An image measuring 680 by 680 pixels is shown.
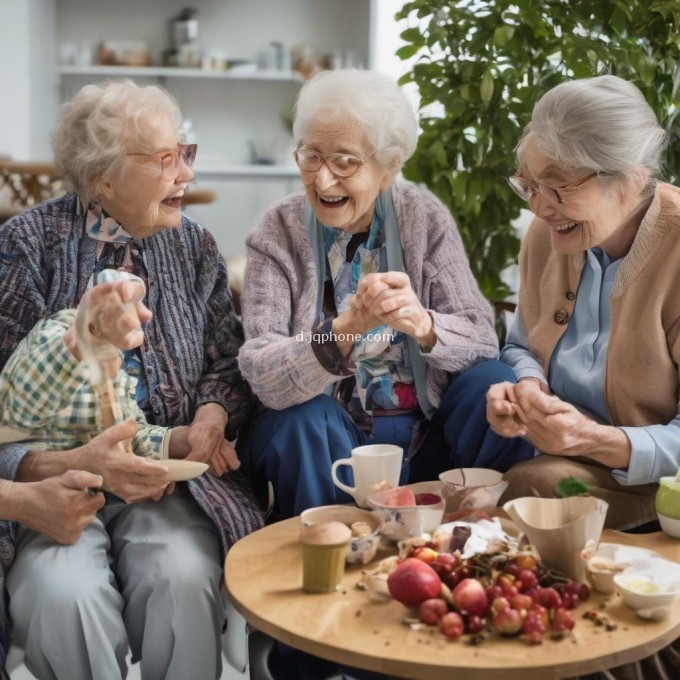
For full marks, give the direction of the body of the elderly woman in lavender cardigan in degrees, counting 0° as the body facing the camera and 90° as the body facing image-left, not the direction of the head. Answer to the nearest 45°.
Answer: approximately 0°

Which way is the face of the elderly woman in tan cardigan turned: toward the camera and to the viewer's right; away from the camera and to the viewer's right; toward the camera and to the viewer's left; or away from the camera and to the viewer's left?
toward the camera and to the viewer's left

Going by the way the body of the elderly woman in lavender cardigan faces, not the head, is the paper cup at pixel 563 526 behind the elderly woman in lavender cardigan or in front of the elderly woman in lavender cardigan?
in front

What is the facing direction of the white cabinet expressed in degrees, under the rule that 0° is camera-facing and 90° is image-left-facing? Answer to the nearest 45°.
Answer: approximately 0°

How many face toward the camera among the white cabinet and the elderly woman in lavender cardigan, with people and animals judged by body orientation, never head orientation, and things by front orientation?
2
